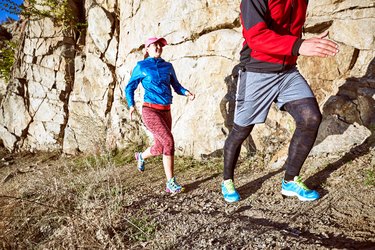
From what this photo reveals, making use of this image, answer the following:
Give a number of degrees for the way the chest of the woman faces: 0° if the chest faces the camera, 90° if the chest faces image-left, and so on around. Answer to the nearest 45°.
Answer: approximately 315°

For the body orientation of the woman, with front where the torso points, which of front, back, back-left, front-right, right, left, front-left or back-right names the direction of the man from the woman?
front

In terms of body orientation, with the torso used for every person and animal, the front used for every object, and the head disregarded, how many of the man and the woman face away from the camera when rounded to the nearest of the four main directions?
0

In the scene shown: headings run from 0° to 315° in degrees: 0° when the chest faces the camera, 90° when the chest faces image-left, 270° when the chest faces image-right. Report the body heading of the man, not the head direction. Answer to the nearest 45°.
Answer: approximately 315°
